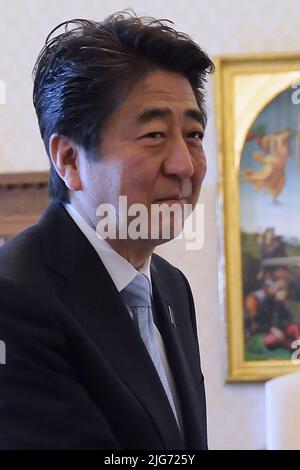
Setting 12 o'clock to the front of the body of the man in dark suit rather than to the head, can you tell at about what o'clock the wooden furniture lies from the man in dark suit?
The wooden furniture is roughly at 7 o'clock from the man in dark suit.

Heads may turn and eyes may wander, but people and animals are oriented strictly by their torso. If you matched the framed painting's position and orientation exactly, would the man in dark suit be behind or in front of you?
in front

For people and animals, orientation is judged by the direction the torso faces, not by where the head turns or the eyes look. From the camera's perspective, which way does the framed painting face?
toward the camera

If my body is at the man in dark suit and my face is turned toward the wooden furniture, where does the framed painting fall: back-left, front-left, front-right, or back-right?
front-right

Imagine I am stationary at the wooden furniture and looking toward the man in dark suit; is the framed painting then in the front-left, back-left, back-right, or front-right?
front-left

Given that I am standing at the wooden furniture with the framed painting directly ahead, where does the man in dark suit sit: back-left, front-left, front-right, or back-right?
front-right

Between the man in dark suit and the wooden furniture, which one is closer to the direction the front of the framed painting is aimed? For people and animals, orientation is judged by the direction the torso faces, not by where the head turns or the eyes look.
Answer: the man in dark suit

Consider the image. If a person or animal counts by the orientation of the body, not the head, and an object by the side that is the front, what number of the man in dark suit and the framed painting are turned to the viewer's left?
0

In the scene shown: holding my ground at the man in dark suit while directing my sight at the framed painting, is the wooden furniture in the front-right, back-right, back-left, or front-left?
front-left

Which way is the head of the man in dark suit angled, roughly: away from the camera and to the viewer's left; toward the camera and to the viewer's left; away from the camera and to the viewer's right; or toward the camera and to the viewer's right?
toward the camera and to the viewer's right
